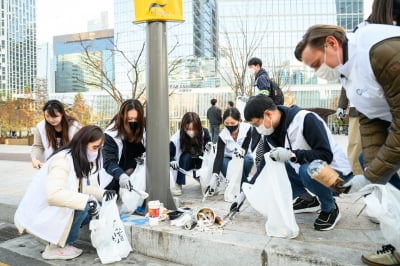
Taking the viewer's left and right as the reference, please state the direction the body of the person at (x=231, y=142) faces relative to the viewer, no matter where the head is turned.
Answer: facing the viewer

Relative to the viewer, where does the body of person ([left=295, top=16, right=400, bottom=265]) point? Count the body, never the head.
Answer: to the viewer's left

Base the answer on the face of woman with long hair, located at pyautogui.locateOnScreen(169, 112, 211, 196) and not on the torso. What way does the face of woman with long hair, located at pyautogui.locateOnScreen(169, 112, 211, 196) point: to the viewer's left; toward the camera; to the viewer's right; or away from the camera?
toward the camera

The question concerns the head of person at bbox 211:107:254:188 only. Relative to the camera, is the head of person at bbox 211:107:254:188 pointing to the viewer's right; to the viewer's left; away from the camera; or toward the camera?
toward the camera

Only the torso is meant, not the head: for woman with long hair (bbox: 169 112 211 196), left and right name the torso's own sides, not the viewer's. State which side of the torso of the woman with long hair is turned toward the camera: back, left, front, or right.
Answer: front

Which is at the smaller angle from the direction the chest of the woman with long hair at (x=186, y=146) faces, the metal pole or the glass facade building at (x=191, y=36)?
the metal pole

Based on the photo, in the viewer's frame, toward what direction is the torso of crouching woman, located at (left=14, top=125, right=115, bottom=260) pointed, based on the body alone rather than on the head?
to the viewer's right

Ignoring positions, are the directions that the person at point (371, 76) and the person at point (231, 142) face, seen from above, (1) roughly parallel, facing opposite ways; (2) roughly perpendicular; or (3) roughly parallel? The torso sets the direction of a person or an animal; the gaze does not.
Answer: roughly perpendicular

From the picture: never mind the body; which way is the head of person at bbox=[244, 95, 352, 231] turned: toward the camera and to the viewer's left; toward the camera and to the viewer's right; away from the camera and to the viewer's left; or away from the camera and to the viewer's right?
toward the camera and to the viewer's left

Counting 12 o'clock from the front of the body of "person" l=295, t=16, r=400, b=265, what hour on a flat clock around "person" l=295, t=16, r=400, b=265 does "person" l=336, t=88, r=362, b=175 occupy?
"person" l=336, t=88, r=362, b=175 is roughly at 3 o'clock from "person" l=295, t=16, r=400, b=265.

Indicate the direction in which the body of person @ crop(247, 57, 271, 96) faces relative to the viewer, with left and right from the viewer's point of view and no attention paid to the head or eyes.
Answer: facing the viewer and to the left of the viewer
